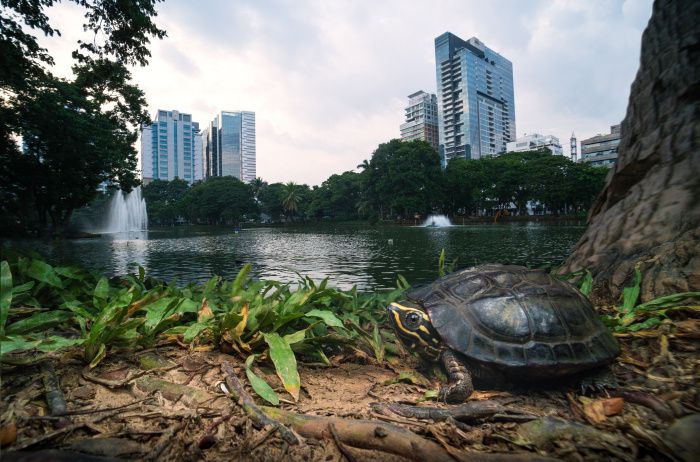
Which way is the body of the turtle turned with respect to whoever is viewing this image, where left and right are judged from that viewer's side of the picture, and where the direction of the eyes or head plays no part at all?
facing to the left of the viewer

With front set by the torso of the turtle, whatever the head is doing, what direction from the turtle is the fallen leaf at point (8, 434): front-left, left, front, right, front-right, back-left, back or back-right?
front-left

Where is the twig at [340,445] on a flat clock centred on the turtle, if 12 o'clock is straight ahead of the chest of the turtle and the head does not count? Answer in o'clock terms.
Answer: The twig is roughly at 10 o'clock from the turtle.

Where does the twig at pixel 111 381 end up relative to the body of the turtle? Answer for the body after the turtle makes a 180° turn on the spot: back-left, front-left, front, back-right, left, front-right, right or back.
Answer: back-right

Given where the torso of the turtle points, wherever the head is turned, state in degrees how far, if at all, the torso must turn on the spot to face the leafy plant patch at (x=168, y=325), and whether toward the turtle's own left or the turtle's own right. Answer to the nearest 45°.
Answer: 0° — it already faces it

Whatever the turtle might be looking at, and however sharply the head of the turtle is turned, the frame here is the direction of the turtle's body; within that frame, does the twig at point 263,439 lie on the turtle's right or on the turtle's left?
on the turtle's left

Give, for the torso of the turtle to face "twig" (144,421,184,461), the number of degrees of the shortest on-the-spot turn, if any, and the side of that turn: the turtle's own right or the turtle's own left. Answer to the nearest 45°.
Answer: approximately 45° to the turtle's own left
